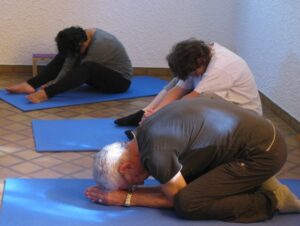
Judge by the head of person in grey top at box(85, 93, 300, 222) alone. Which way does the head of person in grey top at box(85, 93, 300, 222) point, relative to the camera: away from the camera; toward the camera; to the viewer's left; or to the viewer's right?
to the viewer's left

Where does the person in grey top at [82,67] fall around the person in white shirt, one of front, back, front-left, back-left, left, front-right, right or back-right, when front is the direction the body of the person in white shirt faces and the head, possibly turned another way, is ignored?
front-right

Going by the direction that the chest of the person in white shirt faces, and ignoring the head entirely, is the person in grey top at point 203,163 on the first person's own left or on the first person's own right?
on the first person's own left

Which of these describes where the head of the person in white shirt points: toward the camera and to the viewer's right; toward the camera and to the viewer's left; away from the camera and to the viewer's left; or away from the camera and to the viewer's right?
toward the camera and to the viewer's left

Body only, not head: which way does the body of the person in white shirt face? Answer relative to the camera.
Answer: to the viewer's left
